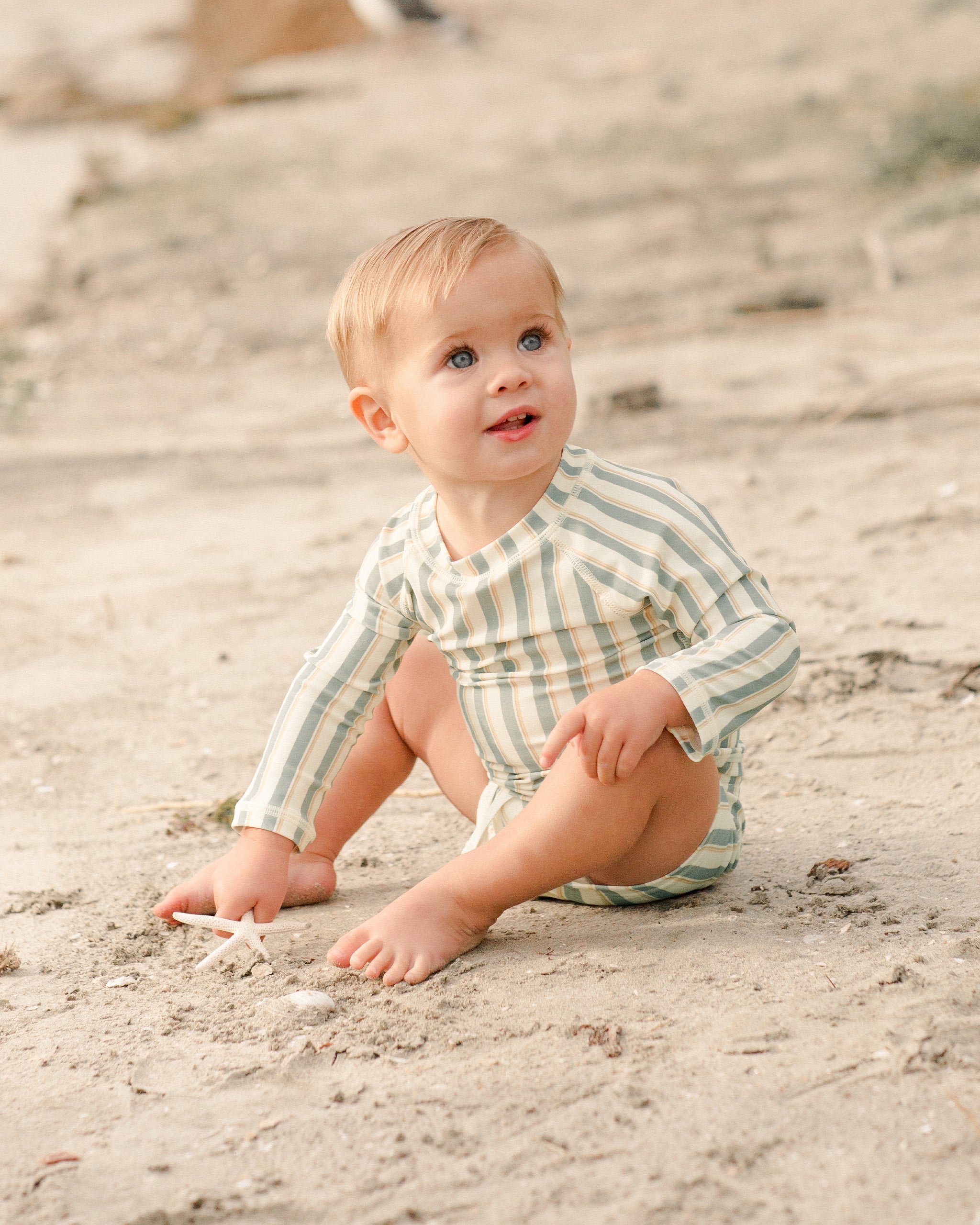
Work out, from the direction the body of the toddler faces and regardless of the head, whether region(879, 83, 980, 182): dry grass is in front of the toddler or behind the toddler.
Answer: behind

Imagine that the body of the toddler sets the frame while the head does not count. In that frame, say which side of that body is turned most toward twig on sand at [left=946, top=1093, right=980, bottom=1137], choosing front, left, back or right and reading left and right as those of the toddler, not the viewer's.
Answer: left

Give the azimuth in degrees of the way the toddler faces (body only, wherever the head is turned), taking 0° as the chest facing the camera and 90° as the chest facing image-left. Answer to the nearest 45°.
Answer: approximately 45°

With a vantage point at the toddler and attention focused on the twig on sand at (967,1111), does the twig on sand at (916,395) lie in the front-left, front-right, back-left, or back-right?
back-left

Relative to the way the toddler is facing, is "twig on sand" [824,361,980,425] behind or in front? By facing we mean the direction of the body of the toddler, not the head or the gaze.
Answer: behind

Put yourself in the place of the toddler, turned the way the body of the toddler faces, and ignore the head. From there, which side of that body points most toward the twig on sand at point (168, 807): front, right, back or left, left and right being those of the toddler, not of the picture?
right

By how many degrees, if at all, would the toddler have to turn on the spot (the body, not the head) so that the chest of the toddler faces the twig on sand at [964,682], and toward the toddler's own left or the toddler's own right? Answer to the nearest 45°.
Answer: approximately 180°
